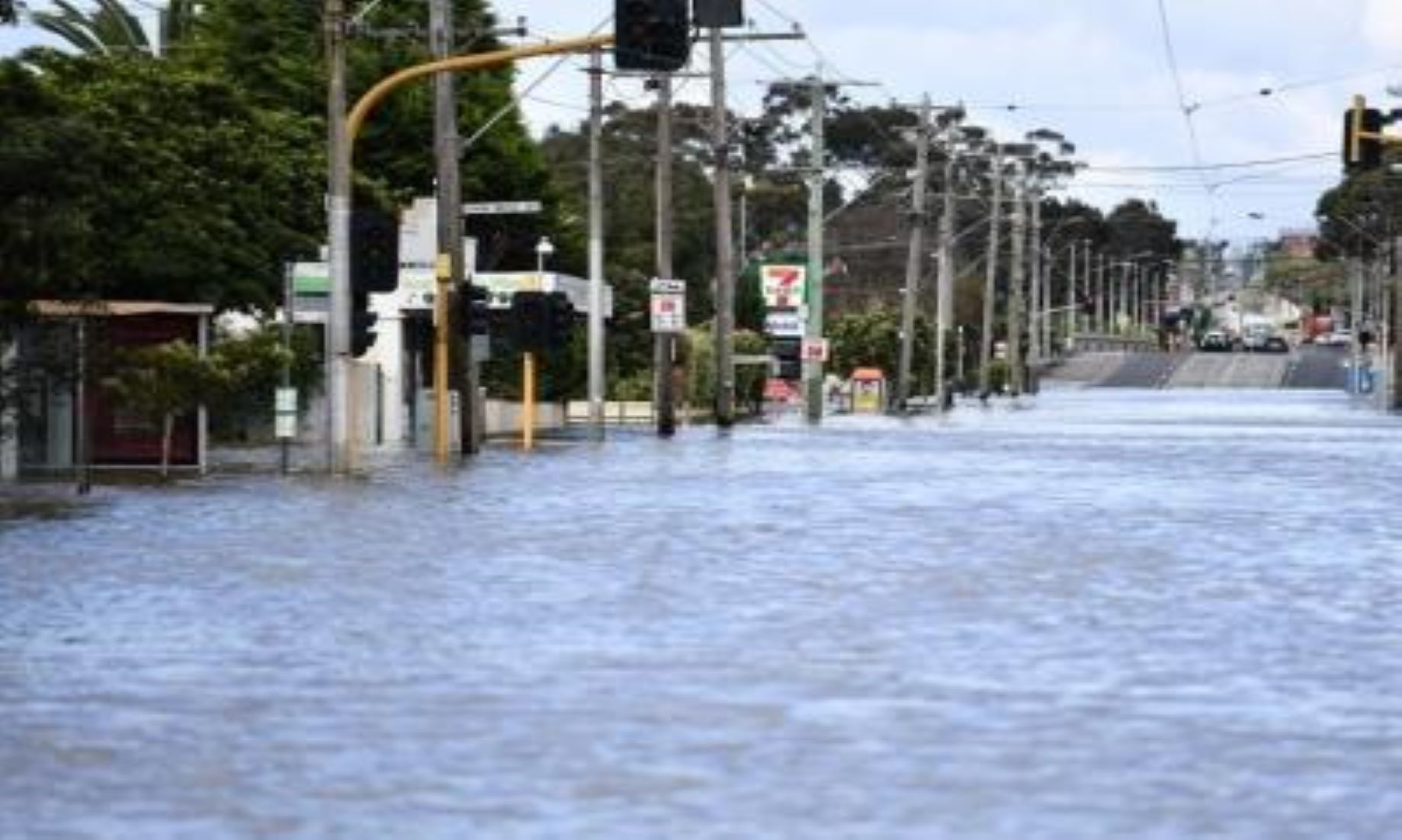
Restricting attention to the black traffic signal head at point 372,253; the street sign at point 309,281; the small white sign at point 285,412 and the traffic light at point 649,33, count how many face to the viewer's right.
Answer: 0

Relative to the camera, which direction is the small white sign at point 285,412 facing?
toward the camera

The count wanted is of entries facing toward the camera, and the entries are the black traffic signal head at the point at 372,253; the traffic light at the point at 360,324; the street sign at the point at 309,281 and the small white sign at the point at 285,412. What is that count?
3

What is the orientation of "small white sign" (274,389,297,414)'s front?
toward the camera

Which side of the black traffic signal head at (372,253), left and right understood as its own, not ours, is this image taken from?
front

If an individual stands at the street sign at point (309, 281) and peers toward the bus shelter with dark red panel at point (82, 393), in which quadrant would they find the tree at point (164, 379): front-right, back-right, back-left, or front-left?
front-left

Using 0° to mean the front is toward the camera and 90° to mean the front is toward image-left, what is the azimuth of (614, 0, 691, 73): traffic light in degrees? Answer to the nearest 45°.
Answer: approximately 0°

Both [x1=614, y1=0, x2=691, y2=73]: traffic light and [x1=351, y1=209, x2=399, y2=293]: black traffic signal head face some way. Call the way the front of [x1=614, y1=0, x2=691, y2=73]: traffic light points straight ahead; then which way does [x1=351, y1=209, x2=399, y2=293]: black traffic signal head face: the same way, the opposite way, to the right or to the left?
the same way
